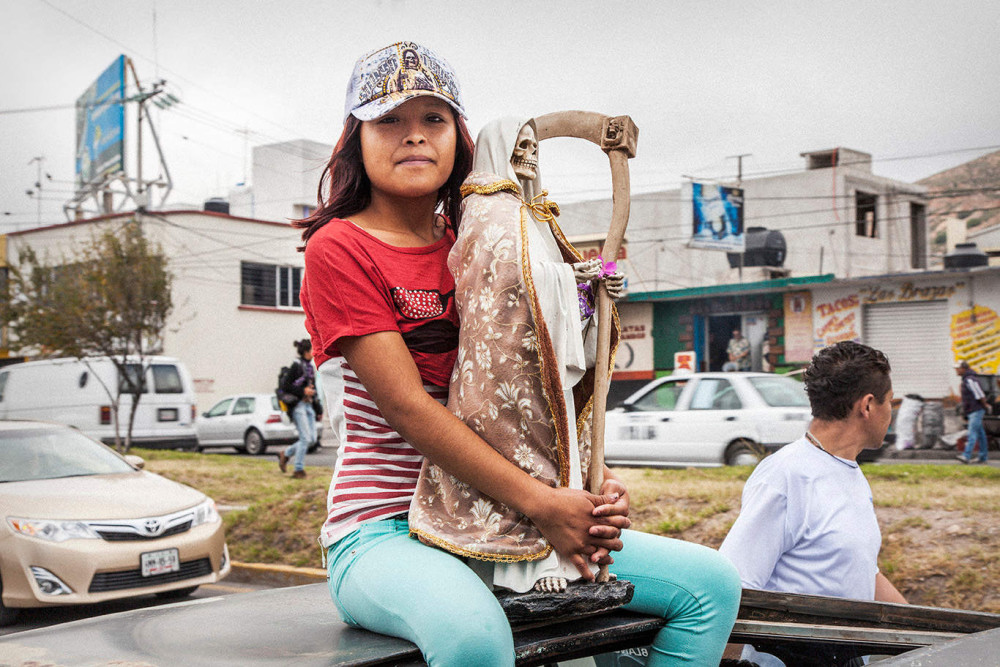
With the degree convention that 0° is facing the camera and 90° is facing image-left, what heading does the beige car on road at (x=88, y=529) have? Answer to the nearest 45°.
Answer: approximately 315°

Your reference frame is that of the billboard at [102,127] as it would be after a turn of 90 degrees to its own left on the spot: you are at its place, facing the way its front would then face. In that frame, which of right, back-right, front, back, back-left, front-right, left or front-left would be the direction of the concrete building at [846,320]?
front

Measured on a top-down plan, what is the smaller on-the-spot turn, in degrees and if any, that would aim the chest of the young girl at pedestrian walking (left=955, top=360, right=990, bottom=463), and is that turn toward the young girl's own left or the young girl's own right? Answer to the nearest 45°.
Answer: approximately 90° to the young girl's own left

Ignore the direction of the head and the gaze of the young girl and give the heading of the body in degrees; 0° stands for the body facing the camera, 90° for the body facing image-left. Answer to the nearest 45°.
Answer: approximately 315°

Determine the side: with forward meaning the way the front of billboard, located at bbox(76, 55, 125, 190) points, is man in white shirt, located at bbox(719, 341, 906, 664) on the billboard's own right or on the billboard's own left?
on the billboard's own left

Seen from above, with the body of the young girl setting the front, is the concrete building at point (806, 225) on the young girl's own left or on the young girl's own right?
on the young girl's own left

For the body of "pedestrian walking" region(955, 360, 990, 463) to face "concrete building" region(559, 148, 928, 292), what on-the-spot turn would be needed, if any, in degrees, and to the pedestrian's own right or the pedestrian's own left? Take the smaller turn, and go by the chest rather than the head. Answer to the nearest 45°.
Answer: approximately 90° to the pedestrian's own right
